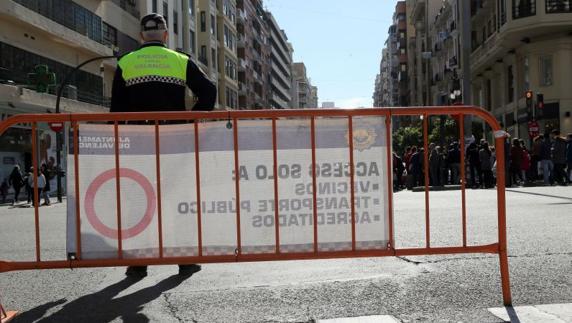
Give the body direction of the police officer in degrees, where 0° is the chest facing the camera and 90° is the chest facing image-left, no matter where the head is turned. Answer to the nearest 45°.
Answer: approximately 180°

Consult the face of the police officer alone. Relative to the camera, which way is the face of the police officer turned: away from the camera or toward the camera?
away from the camera

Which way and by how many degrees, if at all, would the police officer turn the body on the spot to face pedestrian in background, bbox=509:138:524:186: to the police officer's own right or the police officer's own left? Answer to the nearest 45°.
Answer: approximately 45° to the police officer's own right
